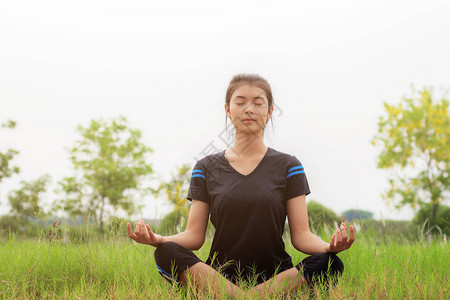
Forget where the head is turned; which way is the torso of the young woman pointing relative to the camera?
toward the camera

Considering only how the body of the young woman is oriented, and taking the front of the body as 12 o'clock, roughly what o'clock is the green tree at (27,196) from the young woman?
The green tree is roughly at 5 o'clock from the young woman.

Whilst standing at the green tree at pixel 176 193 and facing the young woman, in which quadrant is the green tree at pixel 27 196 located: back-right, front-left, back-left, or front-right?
back-right

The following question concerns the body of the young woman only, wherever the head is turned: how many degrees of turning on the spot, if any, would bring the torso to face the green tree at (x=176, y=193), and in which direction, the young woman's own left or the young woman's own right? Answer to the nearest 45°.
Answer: approximately 180°
